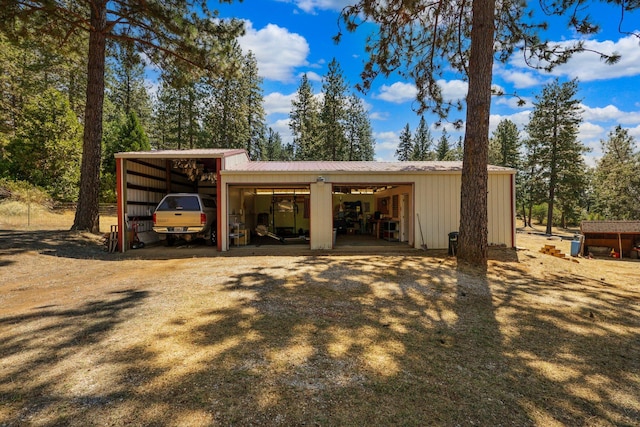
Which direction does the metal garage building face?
toward the camera

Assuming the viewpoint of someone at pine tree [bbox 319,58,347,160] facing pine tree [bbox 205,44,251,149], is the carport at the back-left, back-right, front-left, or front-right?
front-left

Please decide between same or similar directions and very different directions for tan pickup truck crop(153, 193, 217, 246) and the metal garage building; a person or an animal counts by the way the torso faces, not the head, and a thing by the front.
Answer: very different directions

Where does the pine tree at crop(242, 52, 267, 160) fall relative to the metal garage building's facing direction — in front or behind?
behind

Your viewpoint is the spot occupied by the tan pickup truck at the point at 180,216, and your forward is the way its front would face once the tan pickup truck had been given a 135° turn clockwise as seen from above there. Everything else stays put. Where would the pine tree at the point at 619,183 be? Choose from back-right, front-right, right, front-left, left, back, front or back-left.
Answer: left

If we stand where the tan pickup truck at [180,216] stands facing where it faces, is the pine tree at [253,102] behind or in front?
in front

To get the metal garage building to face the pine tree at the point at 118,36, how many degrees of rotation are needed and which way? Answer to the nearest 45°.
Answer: approximately 90° to its right

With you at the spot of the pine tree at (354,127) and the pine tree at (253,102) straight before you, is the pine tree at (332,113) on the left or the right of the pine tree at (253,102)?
left

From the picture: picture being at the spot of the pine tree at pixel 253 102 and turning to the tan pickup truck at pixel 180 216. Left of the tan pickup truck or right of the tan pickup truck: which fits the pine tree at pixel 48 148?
right

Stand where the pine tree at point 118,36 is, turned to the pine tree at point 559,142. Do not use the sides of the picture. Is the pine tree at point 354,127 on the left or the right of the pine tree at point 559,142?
left

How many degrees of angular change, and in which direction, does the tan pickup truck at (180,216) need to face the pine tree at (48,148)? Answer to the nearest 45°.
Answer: approximately 90° to its left

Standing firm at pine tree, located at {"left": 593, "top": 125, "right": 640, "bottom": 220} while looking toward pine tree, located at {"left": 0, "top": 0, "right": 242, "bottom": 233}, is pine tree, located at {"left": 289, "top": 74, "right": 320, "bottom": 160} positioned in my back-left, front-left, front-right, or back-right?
front-right

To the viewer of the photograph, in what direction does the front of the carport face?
facing the viewer

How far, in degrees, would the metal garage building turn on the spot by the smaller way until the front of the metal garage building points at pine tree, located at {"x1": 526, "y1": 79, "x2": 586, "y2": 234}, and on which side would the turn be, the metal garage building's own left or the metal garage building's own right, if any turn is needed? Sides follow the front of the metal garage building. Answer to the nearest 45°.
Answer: approximately 135° to the metal garage building's own left

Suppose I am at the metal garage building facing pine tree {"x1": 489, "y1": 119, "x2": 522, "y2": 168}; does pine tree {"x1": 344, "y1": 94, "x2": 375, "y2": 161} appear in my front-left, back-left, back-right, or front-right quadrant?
front-left

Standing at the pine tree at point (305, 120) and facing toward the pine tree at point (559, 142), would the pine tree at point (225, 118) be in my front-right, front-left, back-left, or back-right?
back-right

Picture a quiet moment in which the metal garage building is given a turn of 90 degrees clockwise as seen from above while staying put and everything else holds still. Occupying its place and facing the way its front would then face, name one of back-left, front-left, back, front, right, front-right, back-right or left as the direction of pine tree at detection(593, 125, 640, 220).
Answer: back-right

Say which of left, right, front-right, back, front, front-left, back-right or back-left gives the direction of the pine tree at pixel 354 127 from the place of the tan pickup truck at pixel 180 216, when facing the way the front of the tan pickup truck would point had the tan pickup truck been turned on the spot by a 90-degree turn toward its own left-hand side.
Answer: right

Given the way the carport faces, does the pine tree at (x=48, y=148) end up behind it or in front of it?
behind

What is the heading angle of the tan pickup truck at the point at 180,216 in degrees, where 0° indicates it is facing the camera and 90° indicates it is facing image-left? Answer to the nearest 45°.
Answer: approximately 225°
